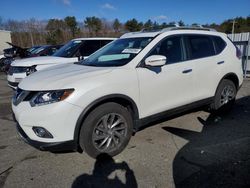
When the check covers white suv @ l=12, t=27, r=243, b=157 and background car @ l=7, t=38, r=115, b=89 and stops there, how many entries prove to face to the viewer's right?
0

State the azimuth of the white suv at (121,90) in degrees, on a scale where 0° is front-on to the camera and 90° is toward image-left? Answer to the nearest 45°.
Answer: approximately 45°

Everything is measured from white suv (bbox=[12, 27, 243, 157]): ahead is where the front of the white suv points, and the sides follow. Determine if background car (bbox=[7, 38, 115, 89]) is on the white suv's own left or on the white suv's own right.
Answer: on the white suv's own right

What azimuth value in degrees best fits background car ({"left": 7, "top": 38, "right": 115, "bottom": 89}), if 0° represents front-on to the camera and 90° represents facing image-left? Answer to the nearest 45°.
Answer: approximately 45°

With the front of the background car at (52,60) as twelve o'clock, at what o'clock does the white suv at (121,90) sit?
The white suv is roughly at 10 o'clock from the background car.
